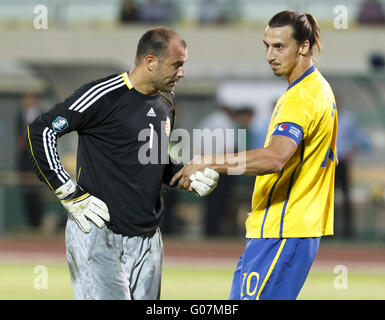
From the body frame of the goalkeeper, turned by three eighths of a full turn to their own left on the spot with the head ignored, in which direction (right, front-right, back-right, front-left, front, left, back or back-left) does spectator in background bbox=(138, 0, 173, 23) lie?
front

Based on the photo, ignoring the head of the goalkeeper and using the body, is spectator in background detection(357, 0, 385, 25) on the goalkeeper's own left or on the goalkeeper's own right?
on the goalkeeper's own left

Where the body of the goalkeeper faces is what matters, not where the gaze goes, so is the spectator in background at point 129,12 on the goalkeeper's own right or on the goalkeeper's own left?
on the goalkeeper's own left

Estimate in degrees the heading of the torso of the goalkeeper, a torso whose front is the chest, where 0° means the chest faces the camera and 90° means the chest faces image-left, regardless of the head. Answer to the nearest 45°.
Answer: approximately 315°

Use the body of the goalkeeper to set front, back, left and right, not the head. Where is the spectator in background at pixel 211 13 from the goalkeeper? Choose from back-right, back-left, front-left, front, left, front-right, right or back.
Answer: back-left

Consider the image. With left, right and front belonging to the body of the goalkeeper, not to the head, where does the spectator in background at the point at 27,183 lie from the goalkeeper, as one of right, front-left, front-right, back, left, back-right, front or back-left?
back-left

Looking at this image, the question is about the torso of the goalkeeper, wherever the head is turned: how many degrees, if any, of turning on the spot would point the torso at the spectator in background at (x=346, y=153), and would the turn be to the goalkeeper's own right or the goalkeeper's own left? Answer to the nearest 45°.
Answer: approximately 90° to the goalkeeper's own left

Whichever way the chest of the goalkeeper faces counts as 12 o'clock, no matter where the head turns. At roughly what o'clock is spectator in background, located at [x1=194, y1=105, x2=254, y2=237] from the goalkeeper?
The spectator in background is roughly at 8 o'clock from the goalkeeper.
